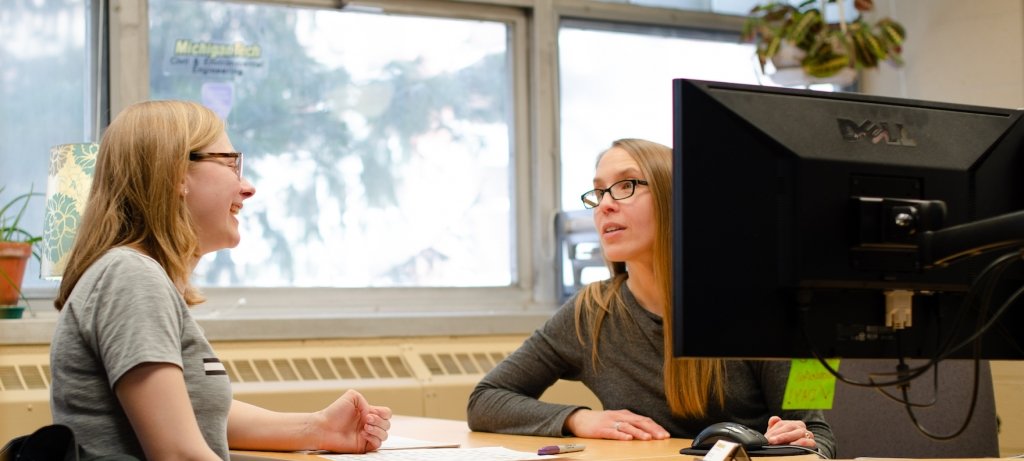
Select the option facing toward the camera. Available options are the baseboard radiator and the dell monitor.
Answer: the baseboard radiator

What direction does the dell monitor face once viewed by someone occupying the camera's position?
facing away from the viewer and to the left of the viewer

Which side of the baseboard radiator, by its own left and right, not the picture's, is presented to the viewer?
front

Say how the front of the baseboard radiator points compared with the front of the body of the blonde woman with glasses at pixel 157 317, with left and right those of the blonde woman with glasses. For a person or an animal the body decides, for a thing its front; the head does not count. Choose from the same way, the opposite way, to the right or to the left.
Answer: to the right

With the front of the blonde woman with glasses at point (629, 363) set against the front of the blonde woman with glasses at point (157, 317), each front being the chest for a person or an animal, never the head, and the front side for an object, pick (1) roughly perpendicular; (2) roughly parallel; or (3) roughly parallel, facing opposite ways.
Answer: roughly parallel, facing opposite ways

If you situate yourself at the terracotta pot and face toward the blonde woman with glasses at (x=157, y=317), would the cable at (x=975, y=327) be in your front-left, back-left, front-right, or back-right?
front-left

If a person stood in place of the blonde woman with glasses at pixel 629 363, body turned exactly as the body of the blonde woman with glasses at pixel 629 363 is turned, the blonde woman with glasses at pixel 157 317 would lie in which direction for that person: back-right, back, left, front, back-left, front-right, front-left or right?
front

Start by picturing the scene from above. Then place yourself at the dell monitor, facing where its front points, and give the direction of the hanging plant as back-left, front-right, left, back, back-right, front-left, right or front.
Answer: front-right

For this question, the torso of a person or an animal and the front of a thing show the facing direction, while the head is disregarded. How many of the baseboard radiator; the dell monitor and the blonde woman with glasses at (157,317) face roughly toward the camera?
1

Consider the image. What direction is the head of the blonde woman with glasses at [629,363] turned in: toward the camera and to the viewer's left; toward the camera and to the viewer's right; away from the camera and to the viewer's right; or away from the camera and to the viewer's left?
toward the camera and to the viewer's left

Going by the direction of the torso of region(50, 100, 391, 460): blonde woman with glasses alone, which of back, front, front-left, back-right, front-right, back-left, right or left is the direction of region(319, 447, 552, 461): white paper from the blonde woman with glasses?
front

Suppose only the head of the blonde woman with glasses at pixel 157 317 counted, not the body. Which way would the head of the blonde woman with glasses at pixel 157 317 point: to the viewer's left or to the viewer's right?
to the viewer's right

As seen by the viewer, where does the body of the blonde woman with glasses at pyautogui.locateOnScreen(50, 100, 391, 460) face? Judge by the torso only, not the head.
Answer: to the viewer's right
